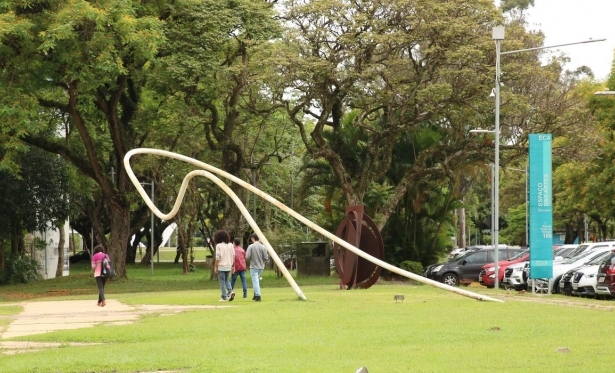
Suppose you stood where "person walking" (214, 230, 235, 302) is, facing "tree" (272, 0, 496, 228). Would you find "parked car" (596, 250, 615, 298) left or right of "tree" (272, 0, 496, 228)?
right

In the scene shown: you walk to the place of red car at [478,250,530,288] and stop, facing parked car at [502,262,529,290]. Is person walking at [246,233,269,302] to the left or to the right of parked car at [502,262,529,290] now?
right

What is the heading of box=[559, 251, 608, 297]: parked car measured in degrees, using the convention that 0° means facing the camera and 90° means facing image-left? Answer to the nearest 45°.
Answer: approximately 45°

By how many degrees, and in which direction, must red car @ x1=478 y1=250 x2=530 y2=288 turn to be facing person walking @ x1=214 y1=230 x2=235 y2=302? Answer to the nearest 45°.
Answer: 0° — it already faces them

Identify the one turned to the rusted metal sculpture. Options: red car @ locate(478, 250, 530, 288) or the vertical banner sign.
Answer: the red car

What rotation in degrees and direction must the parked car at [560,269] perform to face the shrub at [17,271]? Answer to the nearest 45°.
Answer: approximately 45° to its right

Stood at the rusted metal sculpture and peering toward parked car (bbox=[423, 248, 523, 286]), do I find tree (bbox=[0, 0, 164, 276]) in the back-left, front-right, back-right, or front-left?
back-left
